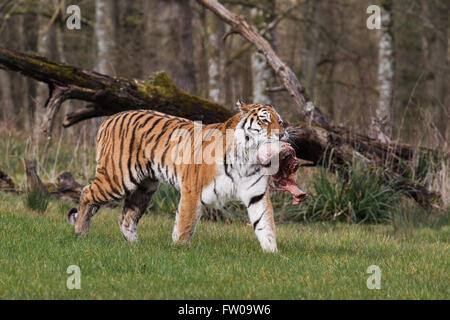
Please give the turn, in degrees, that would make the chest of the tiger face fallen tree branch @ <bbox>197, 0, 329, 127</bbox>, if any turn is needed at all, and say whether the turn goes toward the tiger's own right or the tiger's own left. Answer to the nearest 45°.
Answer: approximately 90° to the tiger's own left

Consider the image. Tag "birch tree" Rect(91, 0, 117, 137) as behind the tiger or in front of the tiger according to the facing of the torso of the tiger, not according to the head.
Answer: behind

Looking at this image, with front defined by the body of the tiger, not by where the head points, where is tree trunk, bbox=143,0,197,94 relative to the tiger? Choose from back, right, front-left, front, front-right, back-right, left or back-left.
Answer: back-left

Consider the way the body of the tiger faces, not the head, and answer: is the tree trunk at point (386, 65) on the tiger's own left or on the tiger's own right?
on the tiger's own left

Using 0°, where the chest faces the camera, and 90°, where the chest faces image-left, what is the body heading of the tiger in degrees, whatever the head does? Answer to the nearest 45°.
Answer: approximately 315°
